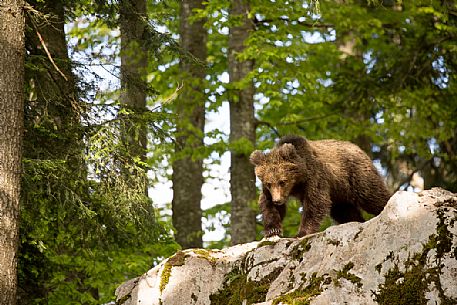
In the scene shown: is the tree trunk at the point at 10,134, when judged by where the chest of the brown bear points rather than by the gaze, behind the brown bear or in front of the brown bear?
in front

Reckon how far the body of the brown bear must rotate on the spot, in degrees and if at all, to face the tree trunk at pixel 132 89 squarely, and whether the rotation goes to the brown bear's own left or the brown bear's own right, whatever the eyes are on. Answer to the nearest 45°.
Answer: approximately 90° to the brown bear's own right

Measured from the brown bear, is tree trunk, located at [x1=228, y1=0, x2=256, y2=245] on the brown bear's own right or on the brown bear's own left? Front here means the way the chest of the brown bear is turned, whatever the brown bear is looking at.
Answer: on the brown bear's own right

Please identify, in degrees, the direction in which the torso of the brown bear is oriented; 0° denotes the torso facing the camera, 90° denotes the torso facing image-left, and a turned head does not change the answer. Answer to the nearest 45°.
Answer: approximately 45°

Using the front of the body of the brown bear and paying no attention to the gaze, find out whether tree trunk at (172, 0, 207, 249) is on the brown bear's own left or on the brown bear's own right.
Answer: on the brown bear's own right
